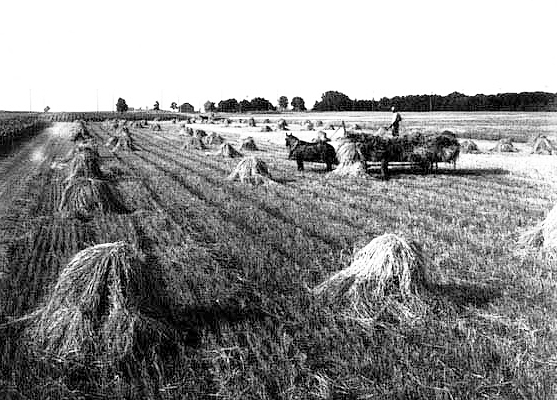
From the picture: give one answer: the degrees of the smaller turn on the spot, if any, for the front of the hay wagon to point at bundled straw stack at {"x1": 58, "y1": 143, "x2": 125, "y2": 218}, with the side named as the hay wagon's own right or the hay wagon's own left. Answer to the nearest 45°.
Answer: approximately 45° to the hay wagon's own left

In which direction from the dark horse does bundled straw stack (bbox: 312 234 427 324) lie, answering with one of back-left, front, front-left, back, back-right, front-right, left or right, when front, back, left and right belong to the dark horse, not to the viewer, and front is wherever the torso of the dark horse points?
left

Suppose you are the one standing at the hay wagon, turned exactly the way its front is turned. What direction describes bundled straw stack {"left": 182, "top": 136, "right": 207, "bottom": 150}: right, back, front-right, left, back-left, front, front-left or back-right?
front-right

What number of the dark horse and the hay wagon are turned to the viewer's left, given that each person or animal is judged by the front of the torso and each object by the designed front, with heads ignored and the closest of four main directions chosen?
2

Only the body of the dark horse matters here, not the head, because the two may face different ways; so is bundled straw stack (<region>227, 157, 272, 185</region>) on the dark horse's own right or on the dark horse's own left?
on the dark horse's own left

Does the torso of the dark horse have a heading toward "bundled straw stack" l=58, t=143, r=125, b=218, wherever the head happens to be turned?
no

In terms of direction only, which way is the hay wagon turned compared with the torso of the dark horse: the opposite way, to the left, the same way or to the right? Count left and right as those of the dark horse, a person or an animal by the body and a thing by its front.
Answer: the same way

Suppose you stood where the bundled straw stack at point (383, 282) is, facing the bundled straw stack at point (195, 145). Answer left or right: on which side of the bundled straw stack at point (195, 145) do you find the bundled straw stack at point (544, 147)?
right

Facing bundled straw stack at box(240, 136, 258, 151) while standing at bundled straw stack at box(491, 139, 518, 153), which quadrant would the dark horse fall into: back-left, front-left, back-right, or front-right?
front-left

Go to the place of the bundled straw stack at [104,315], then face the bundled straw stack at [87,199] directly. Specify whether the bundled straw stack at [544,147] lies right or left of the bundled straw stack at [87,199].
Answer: right

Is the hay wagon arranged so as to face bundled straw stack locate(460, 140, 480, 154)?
no

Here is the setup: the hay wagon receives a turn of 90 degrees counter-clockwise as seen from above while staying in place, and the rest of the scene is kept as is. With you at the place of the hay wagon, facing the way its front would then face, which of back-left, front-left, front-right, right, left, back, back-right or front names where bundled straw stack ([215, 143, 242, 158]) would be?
back-right

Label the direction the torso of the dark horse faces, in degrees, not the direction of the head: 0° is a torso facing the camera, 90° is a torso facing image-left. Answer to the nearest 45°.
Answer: approximately 90°

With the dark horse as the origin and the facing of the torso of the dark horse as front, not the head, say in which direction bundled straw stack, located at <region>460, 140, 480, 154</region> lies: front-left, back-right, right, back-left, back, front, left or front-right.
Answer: back-right

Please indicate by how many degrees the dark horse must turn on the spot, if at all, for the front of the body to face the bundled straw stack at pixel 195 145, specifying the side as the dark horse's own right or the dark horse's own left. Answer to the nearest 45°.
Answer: approximately 45° to the dark horse's own right

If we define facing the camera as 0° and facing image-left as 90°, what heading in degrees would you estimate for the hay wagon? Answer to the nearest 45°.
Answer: approximately 90°
